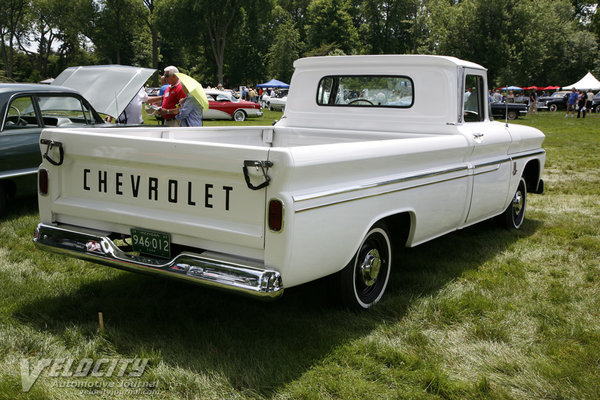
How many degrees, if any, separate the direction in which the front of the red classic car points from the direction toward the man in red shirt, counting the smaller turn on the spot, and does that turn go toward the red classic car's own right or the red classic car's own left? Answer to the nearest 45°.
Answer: approximately 90° to the red classic car's own left

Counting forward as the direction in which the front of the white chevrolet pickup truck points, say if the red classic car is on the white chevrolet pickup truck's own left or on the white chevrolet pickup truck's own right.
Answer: on the white chevrolet pickup truck's own left

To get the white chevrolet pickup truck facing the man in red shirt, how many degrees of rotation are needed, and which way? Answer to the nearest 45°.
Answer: approximately 45° to its left

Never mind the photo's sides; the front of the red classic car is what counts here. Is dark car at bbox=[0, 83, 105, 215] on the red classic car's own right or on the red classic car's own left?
on the red classic car's own left

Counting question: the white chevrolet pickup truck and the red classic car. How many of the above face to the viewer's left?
1

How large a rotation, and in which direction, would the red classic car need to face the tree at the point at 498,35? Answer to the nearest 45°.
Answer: approximately 135° to its right

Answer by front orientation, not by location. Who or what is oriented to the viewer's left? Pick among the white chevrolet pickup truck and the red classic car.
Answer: the red classic car

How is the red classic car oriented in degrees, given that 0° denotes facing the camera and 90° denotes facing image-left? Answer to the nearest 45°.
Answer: approximately 90°

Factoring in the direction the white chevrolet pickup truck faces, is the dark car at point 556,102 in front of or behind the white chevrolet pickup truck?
in front

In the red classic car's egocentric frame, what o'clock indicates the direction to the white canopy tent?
The white canopy tent is roughly at 5 o'clock from the red classic car.

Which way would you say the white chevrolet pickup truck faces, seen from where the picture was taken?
facing away from the viewer and to the right of the viewer

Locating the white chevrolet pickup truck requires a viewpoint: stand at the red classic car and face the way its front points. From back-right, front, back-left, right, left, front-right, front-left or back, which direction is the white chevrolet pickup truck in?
left

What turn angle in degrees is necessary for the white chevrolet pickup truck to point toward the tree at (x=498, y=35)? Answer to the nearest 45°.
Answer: approximately 45° to its left
